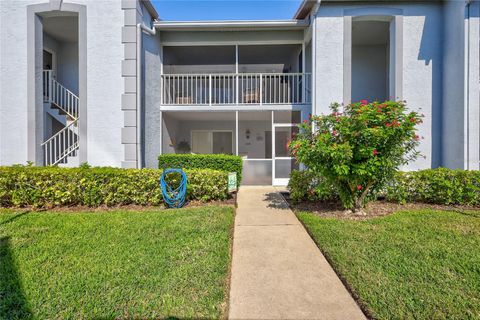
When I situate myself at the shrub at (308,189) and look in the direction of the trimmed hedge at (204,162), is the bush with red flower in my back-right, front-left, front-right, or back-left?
back-left

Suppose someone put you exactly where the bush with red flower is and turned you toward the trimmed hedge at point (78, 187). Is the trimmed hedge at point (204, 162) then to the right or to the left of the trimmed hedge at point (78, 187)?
right

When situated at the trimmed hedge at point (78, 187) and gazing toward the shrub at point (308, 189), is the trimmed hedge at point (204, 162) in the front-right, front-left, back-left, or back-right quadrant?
front-left

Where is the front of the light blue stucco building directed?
toward the camera

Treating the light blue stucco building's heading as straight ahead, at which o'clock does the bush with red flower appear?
The bush with red flower is roughly at 10 o'clock from the light blue stucco building.
